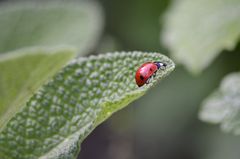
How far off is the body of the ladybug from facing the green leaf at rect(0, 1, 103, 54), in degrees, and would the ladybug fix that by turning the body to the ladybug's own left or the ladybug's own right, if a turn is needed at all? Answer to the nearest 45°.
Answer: approximately 135° to the ladybug's own left

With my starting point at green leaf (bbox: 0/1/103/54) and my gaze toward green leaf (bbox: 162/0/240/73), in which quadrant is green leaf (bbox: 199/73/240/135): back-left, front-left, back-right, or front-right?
front-right

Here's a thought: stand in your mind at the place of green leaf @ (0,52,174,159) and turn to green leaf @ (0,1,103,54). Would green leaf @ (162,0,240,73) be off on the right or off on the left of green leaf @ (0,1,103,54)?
right

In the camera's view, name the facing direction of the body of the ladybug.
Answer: to the viewer's right
